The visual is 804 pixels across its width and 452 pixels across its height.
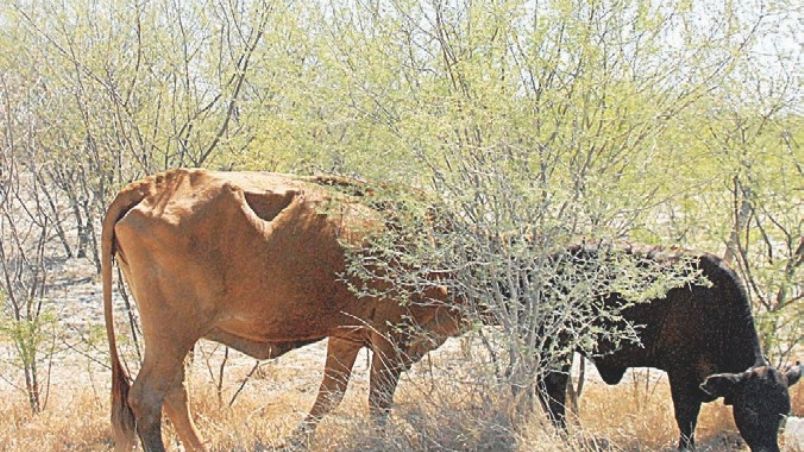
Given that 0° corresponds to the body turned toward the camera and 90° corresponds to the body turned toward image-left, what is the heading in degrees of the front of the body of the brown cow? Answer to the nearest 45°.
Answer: approximately 270°

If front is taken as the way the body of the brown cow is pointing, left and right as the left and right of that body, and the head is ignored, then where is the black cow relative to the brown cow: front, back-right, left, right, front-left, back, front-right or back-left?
front
